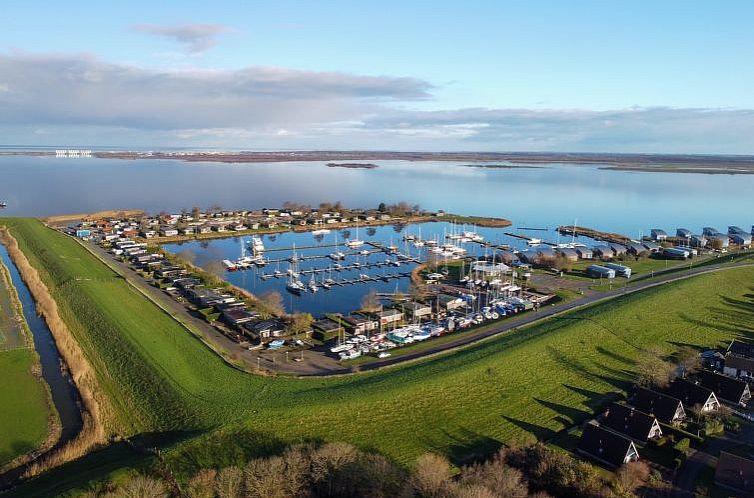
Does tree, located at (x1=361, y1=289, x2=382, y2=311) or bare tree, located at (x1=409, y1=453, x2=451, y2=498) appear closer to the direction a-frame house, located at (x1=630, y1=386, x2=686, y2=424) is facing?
the bare tree

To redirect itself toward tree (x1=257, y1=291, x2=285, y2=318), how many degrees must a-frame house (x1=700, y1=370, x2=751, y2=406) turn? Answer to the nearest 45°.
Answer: approximately 135° to its right

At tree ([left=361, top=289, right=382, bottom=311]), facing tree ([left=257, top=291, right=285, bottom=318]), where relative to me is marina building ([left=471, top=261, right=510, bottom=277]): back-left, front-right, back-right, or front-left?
back-right

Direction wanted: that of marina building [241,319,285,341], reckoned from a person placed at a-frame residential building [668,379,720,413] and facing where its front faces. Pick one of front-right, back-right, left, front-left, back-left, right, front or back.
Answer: back-right

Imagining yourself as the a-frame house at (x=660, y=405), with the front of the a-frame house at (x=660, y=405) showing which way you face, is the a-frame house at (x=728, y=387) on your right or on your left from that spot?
on your left
